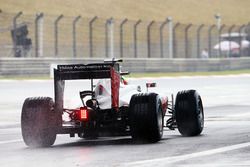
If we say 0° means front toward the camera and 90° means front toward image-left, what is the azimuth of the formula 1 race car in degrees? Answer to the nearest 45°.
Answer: approximately 225°
